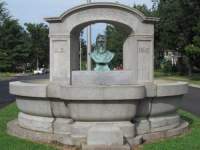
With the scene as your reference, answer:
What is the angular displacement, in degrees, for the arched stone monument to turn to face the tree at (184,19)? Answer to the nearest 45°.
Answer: approximately 180°

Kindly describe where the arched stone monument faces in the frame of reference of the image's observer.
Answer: facing the viewer
